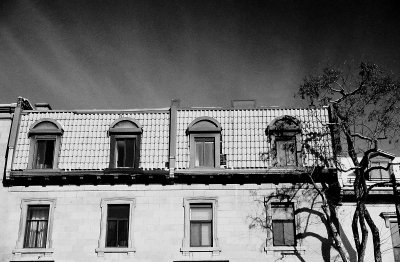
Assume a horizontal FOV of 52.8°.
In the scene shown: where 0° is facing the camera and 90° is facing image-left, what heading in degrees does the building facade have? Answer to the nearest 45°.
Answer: approximately 0°
